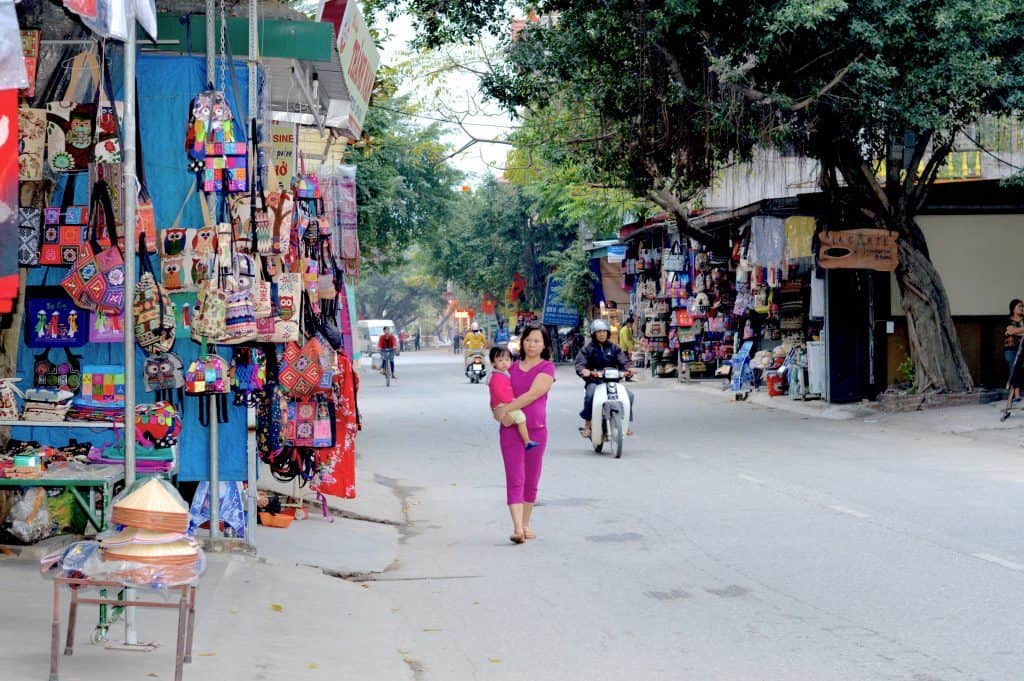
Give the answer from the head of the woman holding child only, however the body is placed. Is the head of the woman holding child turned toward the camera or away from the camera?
toward the camera

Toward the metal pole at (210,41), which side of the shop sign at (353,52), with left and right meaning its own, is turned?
right

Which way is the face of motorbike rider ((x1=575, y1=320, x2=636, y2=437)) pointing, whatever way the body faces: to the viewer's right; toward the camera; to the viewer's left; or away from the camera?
toward the camera

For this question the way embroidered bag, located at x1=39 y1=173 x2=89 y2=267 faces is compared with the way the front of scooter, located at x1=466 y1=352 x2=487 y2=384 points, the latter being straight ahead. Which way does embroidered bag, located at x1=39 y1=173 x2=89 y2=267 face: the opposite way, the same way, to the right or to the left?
the same way

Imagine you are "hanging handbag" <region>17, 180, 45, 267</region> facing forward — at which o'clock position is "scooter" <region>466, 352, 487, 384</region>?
The scooter is roughly at 7 o'clock from the hanging handbag.

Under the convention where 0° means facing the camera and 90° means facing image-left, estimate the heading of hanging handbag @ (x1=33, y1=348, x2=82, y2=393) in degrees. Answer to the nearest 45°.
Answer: approximately 0°

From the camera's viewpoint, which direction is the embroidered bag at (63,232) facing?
toward the camera

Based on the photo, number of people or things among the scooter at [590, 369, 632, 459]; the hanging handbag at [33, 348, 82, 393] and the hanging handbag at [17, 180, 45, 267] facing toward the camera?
3

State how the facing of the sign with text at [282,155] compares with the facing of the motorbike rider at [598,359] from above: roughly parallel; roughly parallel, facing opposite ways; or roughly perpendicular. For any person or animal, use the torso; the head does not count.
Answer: roughly parallel

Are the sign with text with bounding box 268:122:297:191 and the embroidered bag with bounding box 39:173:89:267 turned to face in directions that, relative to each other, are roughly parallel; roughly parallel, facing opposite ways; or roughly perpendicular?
roughly parallel

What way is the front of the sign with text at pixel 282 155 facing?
toward the camera

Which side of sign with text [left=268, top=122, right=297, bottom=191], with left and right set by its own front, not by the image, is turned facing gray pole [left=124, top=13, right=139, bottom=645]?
front

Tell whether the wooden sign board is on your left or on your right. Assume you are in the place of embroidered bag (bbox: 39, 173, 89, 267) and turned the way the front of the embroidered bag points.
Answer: on your left

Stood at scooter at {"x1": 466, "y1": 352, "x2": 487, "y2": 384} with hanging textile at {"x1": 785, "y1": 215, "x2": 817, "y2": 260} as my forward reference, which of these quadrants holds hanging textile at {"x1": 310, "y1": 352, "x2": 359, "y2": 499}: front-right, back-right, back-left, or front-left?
front-right
